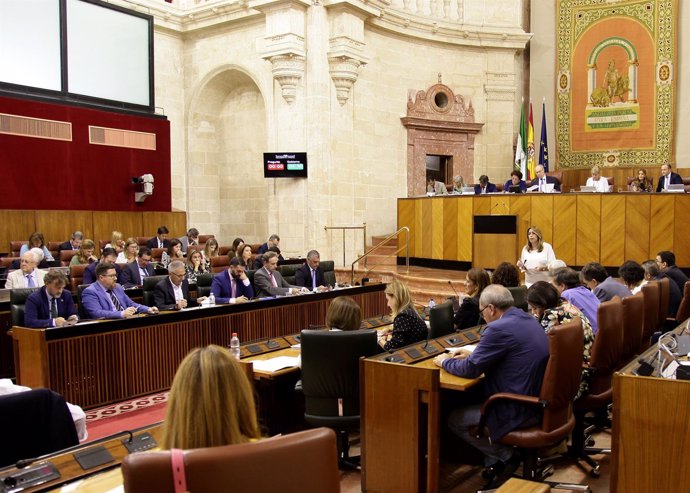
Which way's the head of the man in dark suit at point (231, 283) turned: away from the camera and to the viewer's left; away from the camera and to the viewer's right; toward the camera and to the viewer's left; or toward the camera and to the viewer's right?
toward the camera and to the viewer's right

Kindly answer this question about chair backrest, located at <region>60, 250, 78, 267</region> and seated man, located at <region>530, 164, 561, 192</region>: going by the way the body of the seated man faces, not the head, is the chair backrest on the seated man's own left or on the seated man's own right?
on the seated man's own right

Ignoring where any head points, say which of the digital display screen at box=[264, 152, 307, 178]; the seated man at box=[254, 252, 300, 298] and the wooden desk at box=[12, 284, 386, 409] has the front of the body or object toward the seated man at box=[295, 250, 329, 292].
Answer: the digital display screen

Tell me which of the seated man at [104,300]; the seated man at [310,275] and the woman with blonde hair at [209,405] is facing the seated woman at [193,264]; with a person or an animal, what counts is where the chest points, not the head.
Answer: the woman with blonde hair

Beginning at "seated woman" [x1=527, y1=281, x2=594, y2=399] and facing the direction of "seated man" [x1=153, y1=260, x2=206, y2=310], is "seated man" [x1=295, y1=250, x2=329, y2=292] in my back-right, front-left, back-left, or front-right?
front-right

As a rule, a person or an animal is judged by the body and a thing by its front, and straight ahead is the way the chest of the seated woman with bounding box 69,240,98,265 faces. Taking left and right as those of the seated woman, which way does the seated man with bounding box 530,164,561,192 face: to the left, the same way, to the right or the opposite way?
to the right

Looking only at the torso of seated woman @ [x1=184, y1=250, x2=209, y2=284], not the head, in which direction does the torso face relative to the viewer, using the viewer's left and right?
facing the viewer and to the right of the viewer

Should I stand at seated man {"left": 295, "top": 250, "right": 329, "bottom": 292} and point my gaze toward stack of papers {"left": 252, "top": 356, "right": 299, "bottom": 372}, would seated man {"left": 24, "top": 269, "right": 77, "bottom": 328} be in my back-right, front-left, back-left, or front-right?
front-right

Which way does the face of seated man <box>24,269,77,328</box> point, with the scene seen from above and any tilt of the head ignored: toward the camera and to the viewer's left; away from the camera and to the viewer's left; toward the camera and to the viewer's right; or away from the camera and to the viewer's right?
toward the camera and to the viewer's right

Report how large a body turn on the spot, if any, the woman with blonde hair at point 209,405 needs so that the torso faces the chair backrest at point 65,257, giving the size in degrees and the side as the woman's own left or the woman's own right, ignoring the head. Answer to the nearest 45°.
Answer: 0° — they already face it

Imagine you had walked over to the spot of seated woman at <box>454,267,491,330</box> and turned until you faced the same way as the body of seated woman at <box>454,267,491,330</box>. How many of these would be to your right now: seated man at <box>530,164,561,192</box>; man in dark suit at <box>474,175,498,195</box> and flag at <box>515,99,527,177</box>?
3

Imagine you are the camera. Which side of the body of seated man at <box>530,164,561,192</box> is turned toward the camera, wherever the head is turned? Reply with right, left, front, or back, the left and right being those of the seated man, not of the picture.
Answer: front

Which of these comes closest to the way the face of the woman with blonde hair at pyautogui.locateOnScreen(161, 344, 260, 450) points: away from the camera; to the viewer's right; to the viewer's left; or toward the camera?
away from the camera

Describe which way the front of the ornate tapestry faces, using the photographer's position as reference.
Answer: facing the viewer

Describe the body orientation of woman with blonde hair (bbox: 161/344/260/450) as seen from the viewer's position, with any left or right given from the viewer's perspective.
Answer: facing away from the viewer

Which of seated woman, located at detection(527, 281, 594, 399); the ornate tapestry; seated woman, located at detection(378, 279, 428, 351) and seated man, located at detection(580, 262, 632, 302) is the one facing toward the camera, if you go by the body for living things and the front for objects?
the ornate tapestry

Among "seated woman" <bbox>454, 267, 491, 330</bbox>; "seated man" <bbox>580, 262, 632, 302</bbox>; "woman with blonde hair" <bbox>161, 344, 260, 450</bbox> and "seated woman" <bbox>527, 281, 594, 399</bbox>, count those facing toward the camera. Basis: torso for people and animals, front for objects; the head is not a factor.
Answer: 0

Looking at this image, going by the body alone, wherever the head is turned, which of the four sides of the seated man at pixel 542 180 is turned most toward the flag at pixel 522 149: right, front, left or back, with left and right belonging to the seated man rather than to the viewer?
back

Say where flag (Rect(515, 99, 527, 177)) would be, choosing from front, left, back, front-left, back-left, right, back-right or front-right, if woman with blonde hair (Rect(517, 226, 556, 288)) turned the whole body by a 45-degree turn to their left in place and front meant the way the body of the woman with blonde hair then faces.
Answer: back
